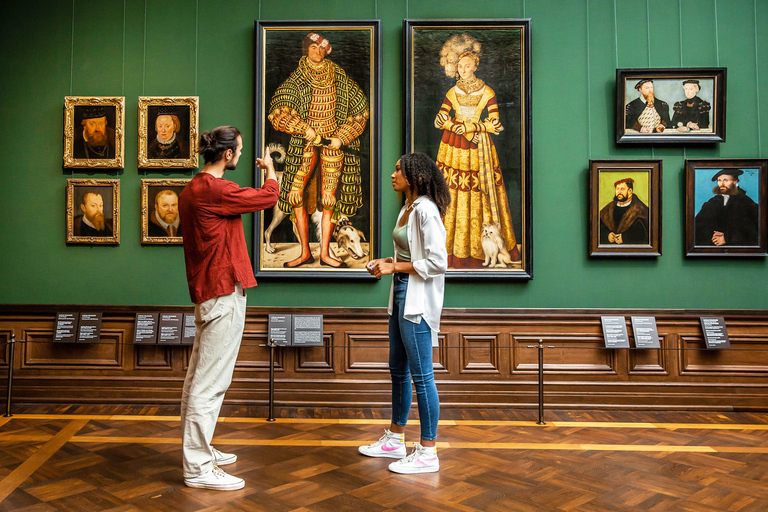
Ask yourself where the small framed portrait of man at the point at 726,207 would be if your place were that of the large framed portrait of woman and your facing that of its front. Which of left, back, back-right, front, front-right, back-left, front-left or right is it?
left

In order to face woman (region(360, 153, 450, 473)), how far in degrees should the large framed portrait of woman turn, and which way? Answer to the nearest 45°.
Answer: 0° — it already faces them

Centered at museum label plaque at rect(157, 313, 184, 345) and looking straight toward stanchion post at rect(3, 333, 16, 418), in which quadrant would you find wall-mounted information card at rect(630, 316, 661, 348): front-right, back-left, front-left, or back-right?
back-left

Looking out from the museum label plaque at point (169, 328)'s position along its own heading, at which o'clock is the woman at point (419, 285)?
The woman is roughly at 11 o'clock from the museum label plaque.

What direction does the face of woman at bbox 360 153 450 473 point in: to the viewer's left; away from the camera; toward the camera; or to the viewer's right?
to the viewer's left

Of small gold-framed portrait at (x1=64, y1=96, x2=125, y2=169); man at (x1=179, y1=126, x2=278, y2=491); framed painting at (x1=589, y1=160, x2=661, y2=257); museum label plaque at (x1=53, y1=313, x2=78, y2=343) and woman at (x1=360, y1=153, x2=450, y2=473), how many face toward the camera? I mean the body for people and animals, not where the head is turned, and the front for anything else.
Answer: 3

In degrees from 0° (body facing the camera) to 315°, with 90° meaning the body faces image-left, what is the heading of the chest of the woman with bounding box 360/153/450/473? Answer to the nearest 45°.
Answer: approximately 90°

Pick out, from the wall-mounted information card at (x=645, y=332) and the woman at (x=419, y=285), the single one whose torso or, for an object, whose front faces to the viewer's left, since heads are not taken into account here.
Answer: the woman
